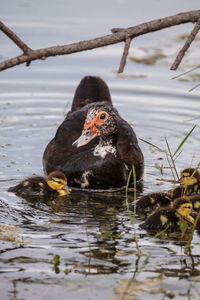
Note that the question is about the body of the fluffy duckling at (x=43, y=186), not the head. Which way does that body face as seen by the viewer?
to the viewer's right

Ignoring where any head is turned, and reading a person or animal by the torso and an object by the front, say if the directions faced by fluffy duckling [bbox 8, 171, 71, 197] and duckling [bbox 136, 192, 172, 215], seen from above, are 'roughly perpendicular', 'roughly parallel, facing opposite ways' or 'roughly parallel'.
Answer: roughly parallel

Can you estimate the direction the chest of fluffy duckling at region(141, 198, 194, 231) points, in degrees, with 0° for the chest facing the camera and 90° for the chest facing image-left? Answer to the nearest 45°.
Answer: approximately 270°

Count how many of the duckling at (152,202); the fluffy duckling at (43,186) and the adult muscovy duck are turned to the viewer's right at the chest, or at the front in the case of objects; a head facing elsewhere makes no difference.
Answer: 2

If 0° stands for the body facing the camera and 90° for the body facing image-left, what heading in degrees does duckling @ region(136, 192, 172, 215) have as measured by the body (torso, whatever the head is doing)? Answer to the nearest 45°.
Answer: approximately 270°

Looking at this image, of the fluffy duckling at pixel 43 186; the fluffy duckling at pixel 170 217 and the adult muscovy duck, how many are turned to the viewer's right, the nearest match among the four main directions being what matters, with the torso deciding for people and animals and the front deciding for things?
2

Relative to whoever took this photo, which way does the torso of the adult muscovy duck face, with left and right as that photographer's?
facing the viewer

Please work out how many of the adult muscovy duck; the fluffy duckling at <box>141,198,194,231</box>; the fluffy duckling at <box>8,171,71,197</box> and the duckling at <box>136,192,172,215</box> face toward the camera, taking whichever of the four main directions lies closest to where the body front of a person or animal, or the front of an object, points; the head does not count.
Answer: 1

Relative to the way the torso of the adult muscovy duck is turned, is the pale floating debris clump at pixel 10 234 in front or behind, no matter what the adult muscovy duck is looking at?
in front

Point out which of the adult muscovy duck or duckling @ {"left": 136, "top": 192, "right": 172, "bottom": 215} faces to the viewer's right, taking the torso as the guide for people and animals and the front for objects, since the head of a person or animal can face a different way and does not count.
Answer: the duckling

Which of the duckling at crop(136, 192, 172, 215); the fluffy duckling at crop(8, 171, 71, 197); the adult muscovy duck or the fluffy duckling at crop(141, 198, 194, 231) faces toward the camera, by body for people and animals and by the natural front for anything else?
the adult muscovy duck

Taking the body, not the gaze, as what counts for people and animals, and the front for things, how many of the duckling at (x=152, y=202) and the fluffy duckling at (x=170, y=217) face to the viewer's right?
2

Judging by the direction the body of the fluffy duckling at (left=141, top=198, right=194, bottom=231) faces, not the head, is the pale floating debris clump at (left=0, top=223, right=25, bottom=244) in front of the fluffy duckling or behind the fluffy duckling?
behind

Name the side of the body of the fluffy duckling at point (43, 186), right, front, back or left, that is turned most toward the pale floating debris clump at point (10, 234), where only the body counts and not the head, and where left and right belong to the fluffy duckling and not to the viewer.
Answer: right
